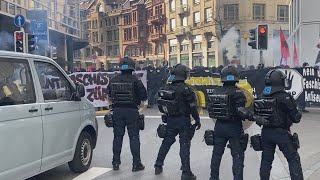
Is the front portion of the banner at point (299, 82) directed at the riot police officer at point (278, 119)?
yes

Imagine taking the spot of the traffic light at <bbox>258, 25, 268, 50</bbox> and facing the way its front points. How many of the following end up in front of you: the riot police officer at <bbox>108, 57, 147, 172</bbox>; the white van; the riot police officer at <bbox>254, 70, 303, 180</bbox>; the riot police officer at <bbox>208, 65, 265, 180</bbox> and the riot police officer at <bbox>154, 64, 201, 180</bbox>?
5

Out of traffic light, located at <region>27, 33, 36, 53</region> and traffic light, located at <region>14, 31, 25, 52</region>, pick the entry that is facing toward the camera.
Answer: traffic light, located at <region>14, 31, 25, 52</region>

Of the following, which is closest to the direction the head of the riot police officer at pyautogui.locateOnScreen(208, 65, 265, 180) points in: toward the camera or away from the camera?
away from the camera

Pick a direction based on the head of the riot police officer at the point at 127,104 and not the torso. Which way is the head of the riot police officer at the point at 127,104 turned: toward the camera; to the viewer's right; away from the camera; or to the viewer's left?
away from the camera

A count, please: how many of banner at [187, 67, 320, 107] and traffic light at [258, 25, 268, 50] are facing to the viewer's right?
0

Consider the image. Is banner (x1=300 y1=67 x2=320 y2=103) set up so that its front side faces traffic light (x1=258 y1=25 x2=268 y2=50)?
no

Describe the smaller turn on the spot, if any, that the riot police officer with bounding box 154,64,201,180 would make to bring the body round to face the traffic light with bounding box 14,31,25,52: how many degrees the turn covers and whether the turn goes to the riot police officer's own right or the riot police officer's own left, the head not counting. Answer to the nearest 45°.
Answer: approximately 90° to the riot police officer's own left

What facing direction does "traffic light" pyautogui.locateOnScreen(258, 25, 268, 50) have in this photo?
toward the camera

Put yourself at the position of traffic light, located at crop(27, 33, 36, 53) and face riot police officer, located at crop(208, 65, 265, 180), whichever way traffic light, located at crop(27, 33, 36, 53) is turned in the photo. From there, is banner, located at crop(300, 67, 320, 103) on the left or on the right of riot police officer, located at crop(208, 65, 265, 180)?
left

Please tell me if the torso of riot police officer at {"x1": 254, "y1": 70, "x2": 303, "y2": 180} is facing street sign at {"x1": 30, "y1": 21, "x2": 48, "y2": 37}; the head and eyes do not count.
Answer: no

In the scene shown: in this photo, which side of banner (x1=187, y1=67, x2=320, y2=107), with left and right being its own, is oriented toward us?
front

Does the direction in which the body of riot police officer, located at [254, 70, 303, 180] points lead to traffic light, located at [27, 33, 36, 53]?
no
